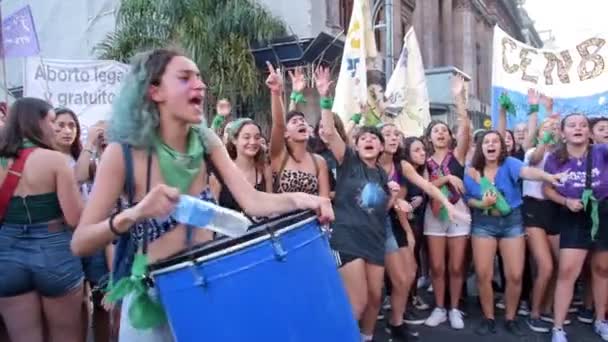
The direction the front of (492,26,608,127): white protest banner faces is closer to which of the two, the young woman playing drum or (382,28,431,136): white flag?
the young woman playing drum

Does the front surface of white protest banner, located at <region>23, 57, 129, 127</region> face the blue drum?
yes

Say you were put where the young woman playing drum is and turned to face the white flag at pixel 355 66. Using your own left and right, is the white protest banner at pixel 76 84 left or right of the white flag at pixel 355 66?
left

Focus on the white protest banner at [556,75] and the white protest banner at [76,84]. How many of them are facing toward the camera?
2

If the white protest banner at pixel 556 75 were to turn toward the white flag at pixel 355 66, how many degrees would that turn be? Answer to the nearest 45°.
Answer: approximately 45° to its right

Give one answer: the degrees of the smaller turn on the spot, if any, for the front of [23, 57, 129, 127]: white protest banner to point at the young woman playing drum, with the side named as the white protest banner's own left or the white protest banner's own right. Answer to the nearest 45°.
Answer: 0° — it already faces them

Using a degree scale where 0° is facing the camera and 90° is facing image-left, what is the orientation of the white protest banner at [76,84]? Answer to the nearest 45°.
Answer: approximately 0°

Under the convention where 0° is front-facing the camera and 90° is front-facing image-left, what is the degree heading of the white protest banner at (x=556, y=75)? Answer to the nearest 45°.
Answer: approximately 0°

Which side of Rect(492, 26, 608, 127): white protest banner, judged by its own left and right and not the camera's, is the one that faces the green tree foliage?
right
